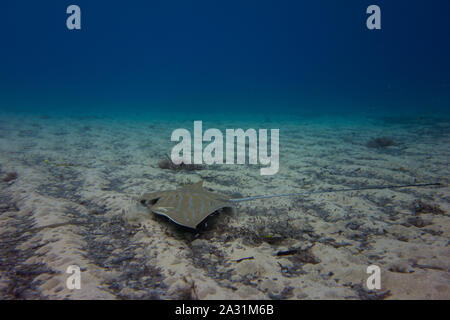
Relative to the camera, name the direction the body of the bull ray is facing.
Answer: to the viewer's left
